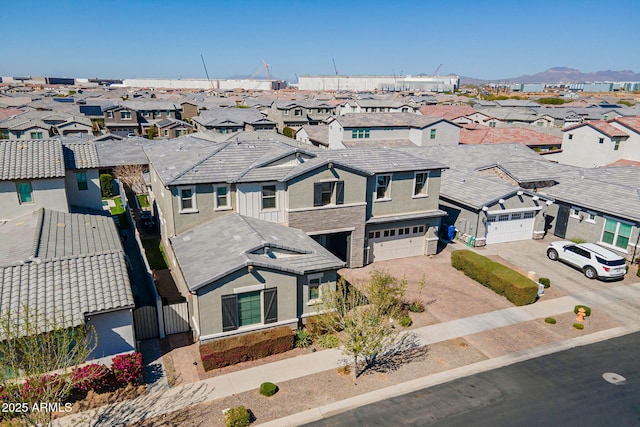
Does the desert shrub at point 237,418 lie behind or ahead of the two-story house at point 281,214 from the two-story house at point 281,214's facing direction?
ahead

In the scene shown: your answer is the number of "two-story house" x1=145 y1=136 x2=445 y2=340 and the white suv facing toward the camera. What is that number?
1

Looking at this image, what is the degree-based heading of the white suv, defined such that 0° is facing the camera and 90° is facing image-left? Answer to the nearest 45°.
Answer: approximately 135°

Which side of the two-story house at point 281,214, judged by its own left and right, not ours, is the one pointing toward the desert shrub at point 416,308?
front

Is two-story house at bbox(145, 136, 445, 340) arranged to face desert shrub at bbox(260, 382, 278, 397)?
yes

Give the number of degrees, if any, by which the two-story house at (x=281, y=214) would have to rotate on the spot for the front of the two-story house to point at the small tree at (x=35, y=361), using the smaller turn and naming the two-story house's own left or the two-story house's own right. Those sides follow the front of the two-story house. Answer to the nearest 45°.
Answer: approximately 45° to the two-story house's own right

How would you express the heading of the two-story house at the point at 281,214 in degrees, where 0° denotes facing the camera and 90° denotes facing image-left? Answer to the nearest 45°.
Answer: approximately 0°
